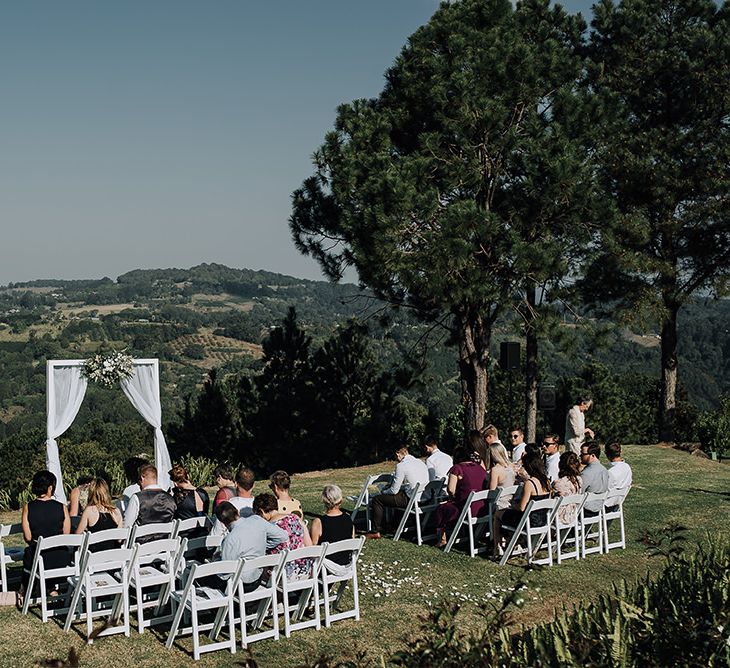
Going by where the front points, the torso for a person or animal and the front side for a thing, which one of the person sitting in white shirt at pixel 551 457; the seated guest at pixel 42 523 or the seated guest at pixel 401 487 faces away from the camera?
the seated guest at pixel 42 523

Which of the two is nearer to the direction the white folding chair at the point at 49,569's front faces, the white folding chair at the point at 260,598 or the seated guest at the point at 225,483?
the seated guest

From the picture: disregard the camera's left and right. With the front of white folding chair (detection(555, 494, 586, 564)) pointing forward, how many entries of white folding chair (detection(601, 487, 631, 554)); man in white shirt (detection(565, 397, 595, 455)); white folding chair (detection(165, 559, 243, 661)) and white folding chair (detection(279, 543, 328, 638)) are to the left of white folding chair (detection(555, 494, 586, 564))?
2

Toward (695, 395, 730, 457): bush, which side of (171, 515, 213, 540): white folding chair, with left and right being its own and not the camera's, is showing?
right

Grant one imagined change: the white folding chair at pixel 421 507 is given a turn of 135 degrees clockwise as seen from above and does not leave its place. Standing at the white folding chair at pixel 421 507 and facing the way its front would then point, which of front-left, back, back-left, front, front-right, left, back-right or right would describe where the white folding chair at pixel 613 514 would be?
front

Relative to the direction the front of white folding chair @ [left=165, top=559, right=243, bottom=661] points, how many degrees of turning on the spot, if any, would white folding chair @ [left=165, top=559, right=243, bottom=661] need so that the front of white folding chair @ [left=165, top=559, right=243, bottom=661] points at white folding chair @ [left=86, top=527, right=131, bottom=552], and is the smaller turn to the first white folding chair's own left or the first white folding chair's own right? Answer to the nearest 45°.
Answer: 0° — it already faces it

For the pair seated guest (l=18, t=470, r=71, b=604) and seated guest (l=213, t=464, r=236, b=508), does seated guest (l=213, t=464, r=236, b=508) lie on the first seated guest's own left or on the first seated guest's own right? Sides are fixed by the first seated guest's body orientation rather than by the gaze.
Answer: on the first seated guest's own right

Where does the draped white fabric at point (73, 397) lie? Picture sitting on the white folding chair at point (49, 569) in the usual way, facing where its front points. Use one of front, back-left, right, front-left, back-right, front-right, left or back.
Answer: front-right

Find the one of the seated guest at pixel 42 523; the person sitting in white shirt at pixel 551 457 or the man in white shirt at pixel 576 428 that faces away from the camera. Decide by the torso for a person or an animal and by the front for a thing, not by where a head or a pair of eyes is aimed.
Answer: the seated guest

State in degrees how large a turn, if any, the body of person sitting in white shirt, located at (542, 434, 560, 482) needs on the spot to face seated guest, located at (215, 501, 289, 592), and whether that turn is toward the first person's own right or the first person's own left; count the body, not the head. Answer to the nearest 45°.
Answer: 0° — they already face them

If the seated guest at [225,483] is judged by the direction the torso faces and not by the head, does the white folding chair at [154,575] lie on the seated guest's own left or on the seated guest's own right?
on the seated guest's own left

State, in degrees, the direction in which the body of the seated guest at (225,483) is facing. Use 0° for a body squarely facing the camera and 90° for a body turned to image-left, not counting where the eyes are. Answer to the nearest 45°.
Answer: approximately 135°

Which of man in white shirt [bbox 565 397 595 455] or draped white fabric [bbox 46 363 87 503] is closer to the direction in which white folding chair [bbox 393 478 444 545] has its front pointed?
the draped white fabric

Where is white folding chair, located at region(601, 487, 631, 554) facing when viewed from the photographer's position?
facing away from the viewer and to the left of the viewer

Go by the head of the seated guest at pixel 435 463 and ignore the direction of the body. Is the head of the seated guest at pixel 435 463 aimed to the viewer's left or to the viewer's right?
to the viewer's left
